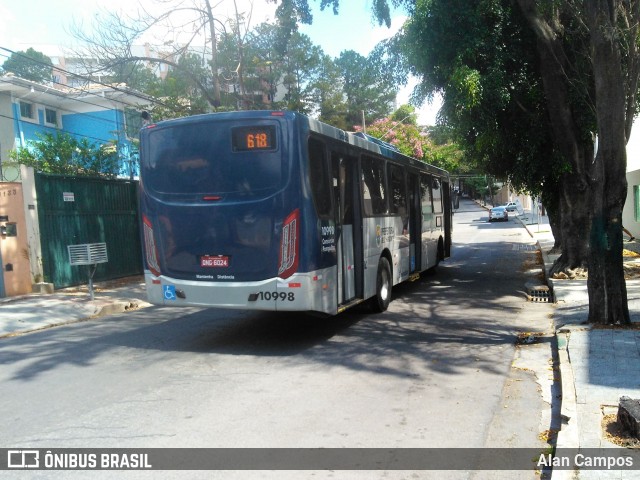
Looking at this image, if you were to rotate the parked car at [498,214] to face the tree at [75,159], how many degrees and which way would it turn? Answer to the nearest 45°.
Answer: approximately 180°

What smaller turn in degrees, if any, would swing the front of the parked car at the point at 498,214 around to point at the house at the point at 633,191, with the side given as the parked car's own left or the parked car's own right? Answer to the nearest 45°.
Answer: approximately 180°

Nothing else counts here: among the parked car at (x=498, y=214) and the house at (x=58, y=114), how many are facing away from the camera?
1

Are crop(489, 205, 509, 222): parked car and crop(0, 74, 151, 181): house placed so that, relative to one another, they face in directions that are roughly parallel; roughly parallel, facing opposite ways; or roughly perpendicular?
roughly perpendicular

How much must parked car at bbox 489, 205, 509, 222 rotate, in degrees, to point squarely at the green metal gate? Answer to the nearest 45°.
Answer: approximately 180°

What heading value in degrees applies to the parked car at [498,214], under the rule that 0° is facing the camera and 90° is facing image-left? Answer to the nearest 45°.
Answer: approximately 180°

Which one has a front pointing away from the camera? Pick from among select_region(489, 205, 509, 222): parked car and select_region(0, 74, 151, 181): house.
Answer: the parked car

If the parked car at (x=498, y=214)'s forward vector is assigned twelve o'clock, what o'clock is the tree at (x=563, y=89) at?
The tree is roughly at 6 o'clock from the parked car.

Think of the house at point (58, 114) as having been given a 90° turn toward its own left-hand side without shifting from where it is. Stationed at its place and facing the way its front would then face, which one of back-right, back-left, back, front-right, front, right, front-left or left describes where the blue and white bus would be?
back-right

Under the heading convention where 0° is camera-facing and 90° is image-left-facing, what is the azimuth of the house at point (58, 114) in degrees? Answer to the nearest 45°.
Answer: approximately 315°

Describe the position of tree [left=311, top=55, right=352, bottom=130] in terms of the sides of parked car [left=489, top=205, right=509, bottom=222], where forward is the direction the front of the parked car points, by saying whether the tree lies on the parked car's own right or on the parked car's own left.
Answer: on the parked car's own left

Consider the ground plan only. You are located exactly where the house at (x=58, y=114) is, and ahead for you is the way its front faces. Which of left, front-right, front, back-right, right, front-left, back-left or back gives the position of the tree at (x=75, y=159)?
front-right

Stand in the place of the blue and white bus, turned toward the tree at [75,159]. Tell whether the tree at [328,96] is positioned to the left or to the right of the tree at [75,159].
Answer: right

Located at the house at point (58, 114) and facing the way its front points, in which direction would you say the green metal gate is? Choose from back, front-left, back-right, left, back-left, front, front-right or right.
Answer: front-right

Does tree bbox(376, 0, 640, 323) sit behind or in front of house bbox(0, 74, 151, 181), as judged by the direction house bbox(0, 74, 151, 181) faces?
in front

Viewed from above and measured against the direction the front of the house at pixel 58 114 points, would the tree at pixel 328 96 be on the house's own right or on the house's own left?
on the house's own left
